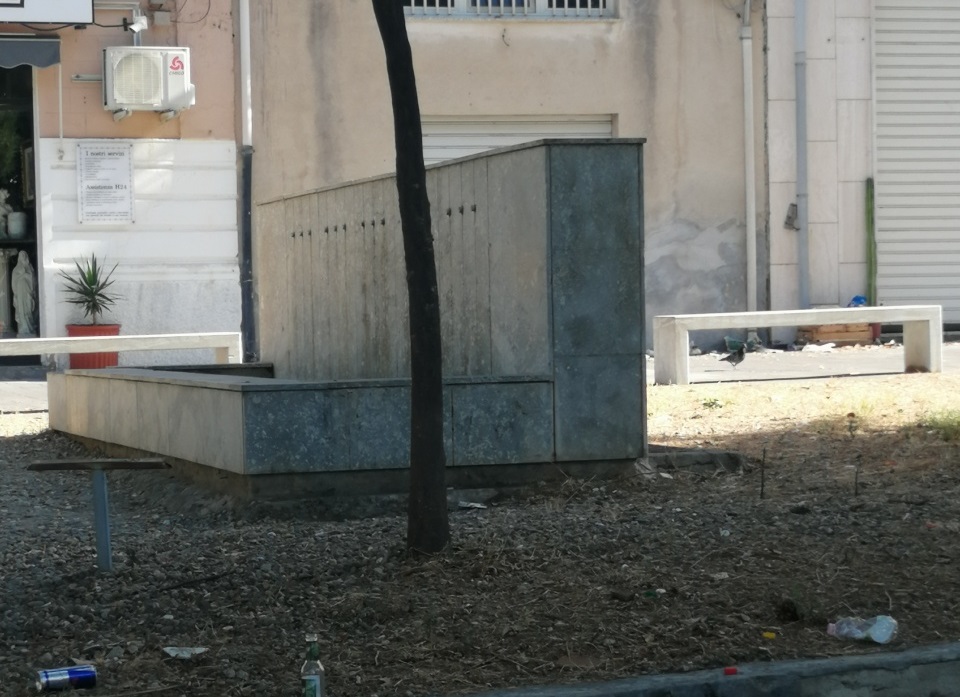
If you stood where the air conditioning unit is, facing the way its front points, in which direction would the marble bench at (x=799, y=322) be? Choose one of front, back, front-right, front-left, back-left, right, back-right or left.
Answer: front-left

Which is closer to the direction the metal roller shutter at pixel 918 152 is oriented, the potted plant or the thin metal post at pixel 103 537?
the thin metal post

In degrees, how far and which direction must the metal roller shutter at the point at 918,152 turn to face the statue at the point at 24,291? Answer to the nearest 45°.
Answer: approximately 45° to its right

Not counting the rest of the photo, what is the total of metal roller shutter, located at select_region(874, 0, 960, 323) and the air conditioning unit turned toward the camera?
2

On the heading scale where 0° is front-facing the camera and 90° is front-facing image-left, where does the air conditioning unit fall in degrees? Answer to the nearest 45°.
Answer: approximately 0°

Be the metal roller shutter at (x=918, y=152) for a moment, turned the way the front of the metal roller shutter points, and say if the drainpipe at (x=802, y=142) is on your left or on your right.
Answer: on your right

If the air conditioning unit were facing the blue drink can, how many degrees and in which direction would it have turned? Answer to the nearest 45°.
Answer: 0° — it already faces it

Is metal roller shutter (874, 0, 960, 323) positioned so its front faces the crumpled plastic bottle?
yes

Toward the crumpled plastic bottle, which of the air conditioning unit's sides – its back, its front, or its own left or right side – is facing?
front

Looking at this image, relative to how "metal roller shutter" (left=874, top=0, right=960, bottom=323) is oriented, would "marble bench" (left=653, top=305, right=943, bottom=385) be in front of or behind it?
in front

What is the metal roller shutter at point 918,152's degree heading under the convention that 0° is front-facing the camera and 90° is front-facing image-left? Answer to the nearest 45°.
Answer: approximately 0°

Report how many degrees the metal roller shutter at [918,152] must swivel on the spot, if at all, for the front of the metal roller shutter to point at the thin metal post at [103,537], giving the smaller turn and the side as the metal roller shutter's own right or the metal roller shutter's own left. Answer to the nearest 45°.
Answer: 0° — it already faces it

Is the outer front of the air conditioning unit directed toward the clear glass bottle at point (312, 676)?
yes
